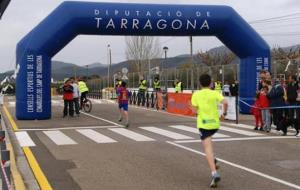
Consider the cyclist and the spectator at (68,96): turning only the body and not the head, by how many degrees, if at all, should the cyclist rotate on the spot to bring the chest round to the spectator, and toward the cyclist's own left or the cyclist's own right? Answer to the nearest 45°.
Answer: approximately 45° to the cyclist's own left

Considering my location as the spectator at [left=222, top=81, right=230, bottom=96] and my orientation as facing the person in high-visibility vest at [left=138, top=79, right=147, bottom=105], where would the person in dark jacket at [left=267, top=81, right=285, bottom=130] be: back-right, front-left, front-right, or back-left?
back-left

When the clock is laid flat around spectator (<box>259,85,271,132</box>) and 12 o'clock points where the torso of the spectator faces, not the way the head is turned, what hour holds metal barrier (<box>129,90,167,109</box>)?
The metal barrier is roughly at 2 o'clock from the spectator.

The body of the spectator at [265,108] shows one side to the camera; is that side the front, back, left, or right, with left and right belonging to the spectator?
left
